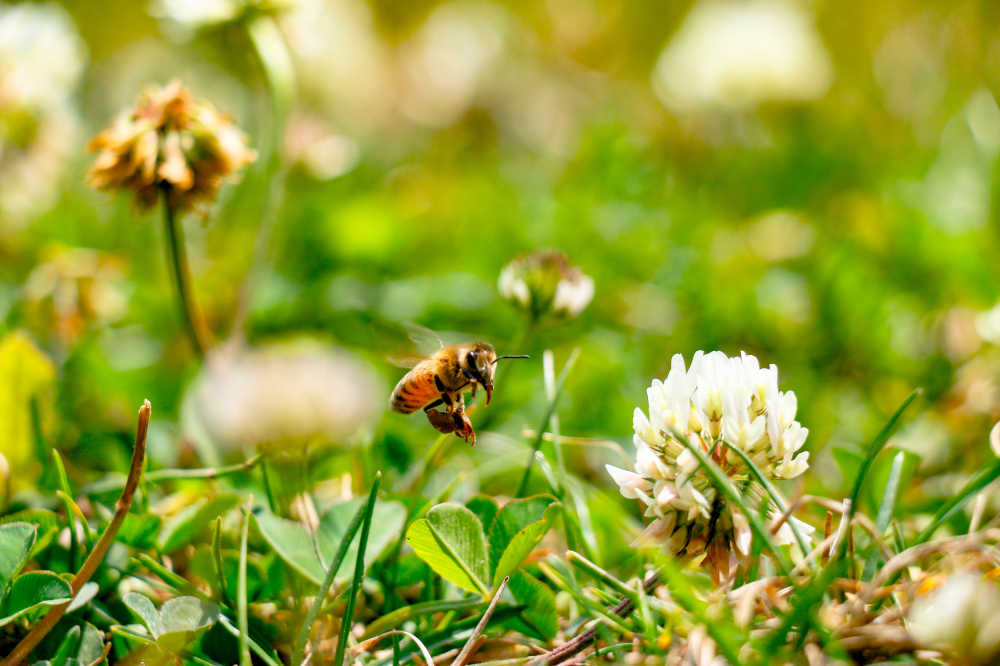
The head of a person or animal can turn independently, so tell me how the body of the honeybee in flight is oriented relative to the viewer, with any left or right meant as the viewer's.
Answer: facing to the right of the viewer
